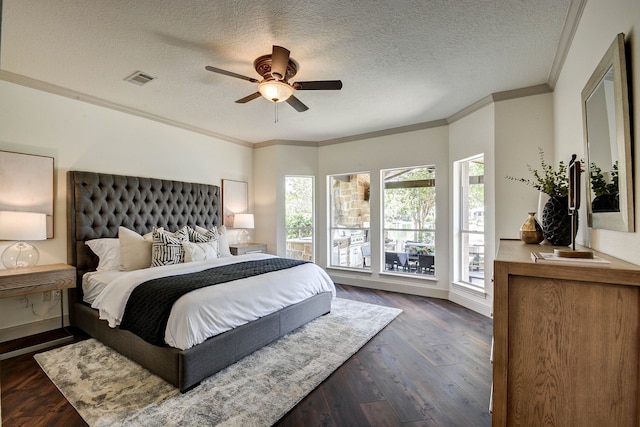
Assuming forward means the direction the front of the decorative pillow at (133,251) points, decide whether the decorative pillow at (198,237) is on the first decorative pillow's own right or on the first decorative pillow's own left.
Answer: on the first decorative pillow's own left

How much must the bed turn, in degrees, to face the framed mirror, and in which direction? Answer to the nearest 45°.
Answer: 0° — it already faces it

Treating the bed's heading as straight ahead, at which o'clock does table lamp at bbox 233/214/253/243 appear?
The table lamp is roughly at 9 o'clock from the bed.

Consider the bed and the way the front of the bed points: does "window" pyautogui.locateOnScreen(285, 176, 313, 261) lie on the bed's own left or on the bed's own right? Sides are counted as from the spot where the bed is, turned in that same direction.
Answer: on the bed's own left

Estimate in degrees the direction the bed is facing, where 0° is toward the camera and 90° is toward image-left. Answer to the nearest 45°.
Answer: approximately 315°

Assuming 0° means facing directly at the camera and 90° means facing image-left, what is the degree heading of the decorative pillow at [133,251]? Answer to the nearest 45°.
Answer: approximately 315°
